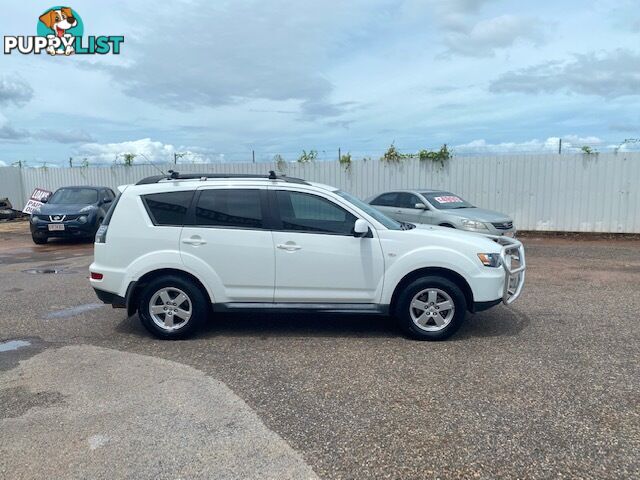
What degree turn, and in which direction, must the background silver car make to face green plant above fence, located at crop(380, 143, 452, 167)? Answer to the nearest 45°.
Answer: approximately 135° to its left

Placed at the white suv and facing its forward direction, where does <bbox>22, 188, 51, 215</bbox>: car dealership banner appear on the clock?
The car dealership banner is roughly at 8 o'clock from the white suv.

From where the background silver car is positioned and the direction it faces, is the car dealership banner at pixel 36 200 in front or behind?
behind

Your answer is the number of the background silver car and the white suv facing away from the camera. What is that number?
0

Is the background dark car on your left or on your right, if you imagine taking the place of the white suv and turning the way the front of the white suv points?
on your left

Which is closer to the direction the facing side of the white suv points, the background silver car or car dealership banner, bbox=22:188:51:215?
the background silver car

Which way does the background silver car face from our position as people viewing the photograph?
facing the viewer and to the right of the viewer

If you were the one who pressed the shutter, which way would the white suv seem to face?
facing to the right of the viewer

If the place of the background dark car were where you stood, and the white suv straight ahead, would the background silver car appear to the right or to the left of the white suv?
left

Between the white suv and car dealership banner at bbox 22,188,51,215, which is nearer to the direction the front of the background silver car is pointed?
the white suv
